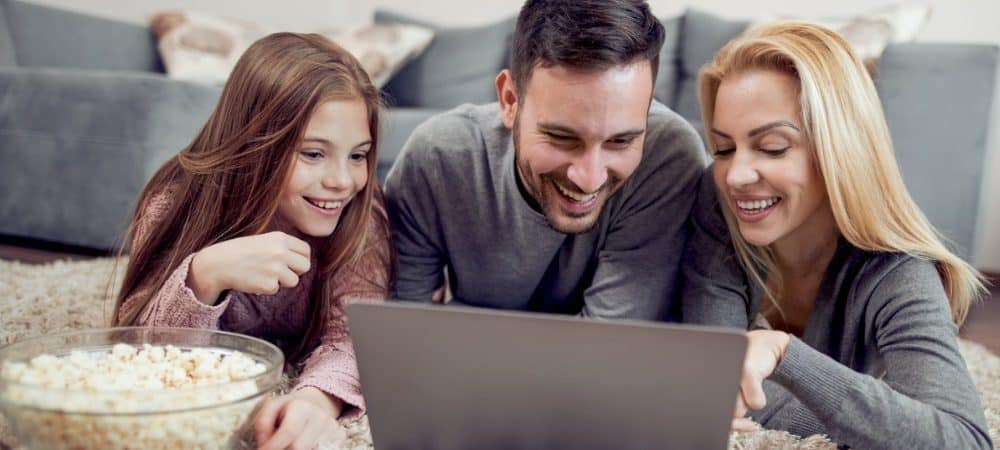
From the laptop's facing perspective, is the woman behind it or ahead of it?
ahead

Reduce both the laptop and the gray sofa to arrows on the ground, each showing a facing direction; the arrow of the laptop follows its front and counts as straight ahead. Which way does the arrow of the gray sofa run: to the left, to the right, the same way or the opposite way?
the opposite way

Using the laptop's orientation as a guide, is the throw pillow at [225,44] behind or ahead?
ahead

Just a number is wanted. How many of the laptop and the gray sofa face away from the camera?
1

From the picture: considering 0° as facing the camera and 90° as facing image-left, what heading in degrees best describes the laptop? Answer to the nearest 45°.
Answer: approximately 180°

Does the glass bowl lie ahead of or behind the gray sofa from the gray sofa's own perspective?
ahead

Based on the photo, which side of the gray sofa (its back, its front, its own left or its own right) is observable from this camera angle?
front

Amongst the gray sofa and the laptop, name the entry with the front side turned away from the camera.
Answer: the laptop

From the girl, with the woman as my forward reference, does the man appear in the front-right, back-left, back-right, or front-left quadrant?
front-left

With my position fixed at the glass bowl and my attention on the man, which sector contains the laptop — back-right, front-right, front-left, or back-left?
front-right

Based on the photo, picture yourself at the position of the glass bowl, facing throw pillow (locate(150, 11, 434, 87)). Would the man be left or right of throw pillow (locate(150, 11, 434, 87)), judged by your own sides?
right
